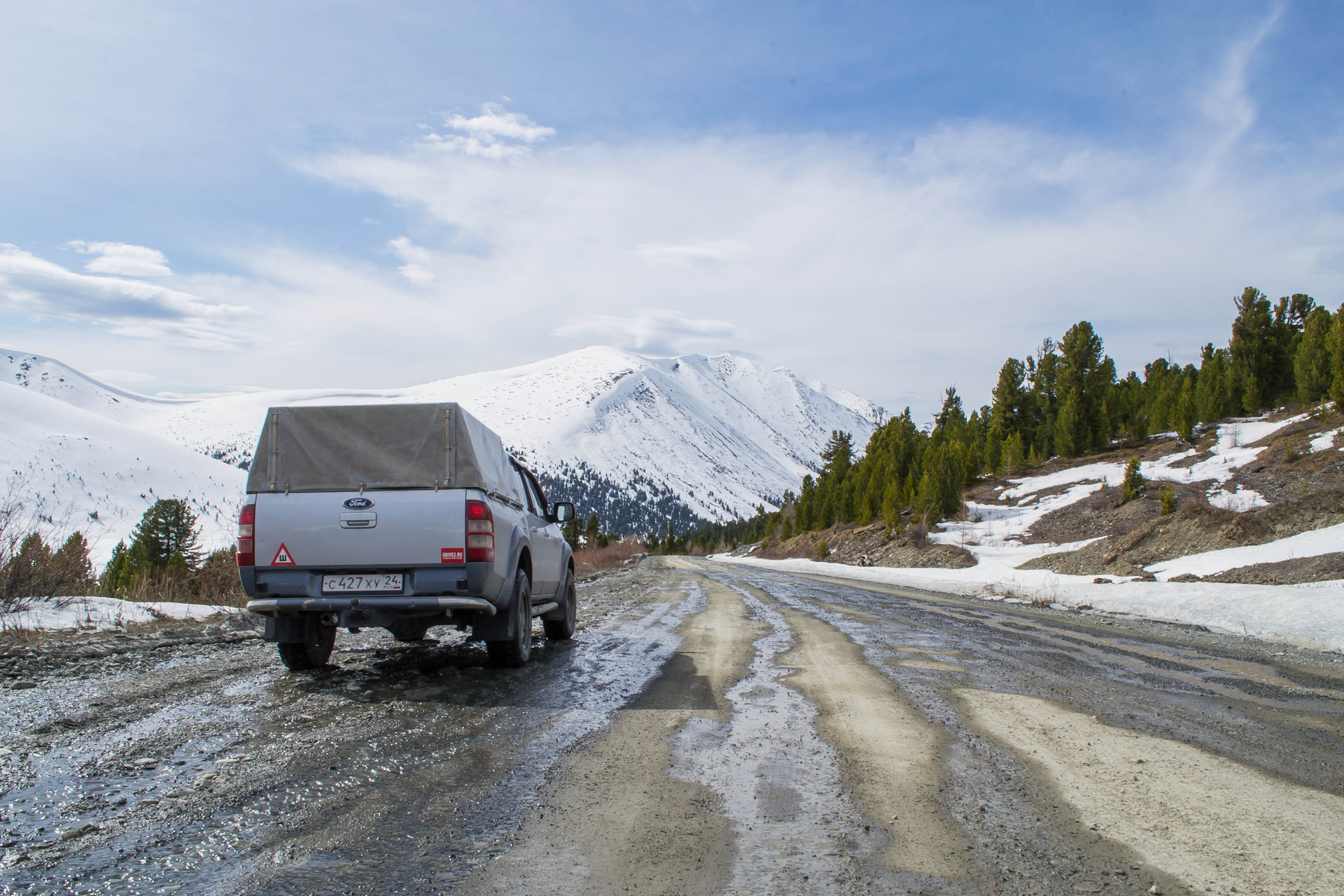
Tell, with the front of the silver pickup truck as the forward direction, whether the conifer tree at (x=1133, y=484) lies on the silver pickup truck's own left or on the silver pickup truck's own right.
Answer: on the silver pickup truck's own right

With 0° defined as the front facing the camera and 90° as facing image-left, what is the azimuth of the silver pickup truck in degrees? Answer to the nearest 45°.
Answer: approximately 180°

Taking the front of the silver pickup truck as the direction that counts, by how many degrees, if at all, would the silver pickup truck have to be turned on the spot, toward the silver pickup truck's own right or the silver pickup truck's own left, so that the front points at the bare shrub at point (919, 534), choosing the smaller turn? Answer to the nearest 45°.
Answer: approximately 45° to the silver pickup truck's own right

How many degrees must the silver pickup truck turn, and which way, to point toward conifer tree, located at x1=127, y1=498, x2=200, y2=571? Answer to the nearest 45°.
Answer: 0° — it already faces it

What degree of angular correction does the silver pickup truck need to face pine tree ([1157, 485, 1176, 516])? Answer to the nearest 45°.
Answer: approximately 45° to its right

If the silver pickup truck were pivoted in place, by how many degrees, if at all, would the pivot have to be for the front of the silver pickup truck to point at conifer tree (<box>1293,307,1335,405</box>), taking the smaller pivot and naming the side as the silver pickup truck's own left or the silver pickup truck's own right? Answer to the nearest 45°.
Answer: approximately 45° to the silver pickup truck's own right
